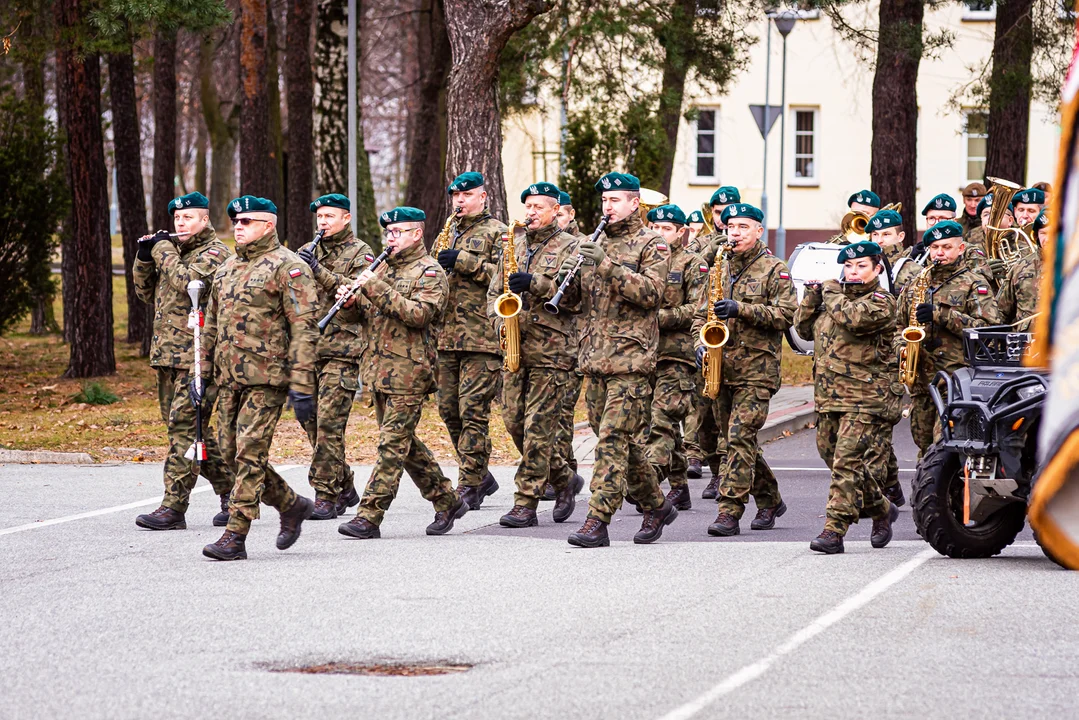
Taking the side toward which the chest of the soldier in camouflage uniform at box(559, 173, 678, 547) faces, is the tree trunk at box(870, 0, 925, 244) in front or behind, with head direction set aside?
behind

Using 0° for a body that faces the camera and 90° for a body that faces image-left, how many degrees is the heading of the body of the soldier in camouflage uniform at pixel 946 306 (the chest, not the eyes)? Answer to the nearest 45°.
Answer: approximately 45°

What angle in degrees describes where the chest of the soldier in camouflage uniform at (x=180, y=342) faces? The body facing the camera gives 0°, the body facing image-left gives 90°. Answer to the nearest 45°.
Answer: approximately 45°

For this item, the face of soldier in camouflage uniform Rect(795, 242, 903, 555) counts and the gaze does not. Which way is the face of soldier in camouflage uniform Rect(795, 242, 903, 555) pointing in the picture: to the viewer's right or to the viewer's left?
to the viewer's left

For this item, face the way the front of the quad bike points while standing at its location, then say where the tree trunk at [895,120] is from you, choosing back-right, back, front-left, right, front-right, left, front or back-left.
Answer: back-right

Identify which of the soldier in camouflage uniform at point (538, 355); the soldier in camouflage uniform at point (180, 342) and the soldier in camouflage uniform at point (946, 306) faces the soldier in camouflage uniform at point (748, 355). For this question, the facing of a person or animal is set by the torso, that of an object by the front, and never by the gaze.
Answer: the soldier in camouflage uniform at point (946, 306)

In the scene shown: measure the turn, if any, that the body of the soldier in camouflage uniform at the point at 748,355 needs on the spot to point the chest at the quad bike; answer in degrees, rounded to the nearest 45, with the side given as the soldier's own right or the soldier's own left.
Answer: approximately 90° to the soldier's own left

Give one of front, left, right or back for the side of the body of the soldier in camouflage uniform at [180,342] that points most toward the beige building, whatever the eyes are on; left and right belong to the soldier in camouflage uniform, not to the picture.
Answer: back

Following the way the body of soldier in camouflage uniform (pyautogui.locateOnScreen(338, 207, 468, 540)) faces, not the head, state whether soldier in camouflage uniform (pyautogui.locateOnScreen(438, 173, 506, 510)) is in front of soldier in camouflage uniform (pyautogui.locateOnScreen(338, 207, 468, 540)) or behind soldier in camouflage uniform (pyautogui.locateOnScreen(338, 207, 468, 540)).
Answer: behind

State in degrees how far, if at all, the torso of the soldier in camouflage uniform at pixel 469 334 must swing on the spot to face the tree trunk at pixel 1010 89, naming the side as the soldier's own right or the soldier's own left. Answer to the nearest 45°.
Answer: approximately 180°

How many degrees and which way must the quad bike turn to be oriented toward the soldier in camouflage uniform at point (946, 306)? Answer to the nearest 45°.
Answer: approximately 135° to its right

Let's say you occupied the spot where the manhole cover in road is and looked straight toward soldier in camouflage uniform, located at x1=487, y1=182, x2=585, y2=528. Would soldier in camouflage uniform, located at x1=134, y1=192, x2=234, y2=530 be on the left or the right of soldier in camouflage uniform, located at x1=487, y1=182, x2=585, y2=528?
left

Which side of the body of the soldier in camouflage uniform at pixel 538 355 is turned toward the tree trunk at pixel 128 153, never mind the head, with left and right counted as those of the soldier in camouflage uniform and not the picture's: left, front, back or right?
right

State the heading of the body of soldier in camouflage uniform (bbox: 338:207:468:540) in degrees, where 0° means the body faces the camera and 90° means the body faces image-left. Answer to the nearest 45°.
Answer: approximately 45°
